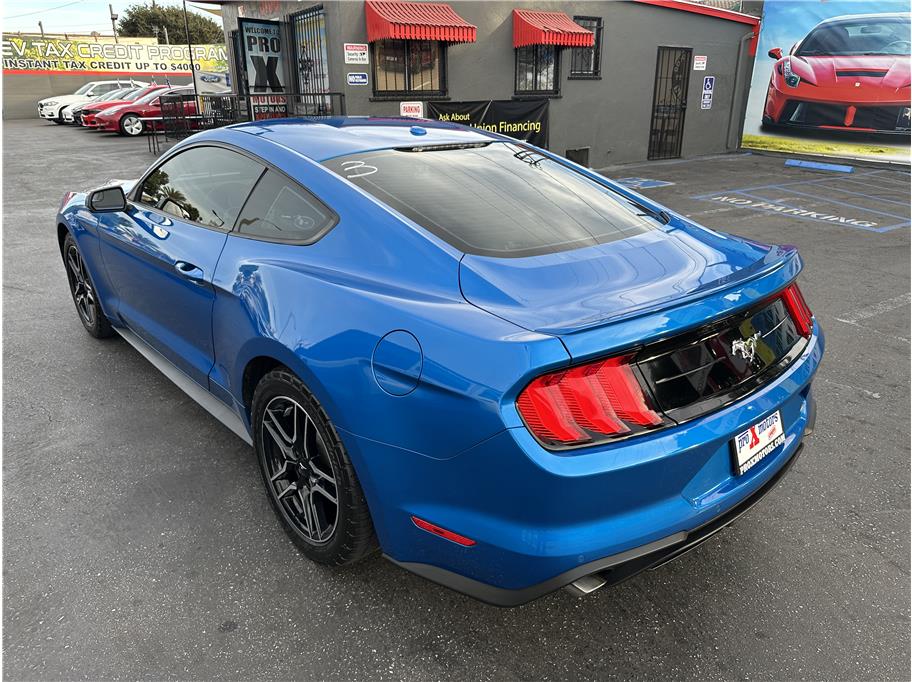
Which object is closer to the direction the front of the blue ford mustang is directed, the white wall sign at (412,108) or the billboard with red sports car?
the white wall sign

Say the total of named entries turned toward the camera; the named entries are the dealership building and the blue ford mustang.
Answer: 1

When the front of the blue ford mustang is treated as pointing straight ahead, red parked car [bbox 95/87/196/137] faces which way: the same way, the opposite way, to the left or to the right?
to the left

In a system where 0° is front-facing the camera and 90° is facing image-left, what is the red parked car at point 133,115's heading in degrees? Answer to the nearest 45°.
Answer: approximately 45°

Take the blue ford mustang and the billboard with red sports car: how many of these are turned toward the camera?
1

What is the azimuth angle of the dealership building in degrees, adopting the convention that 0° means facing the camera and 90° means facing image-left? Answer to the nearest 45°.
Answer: approximately 0°

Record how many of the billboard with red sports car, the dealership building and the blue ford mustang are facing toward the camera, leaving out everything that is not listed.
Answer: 2

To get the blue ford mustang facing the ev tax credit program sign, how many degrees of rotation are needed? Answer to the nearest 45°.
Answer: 0° — it already faces it
